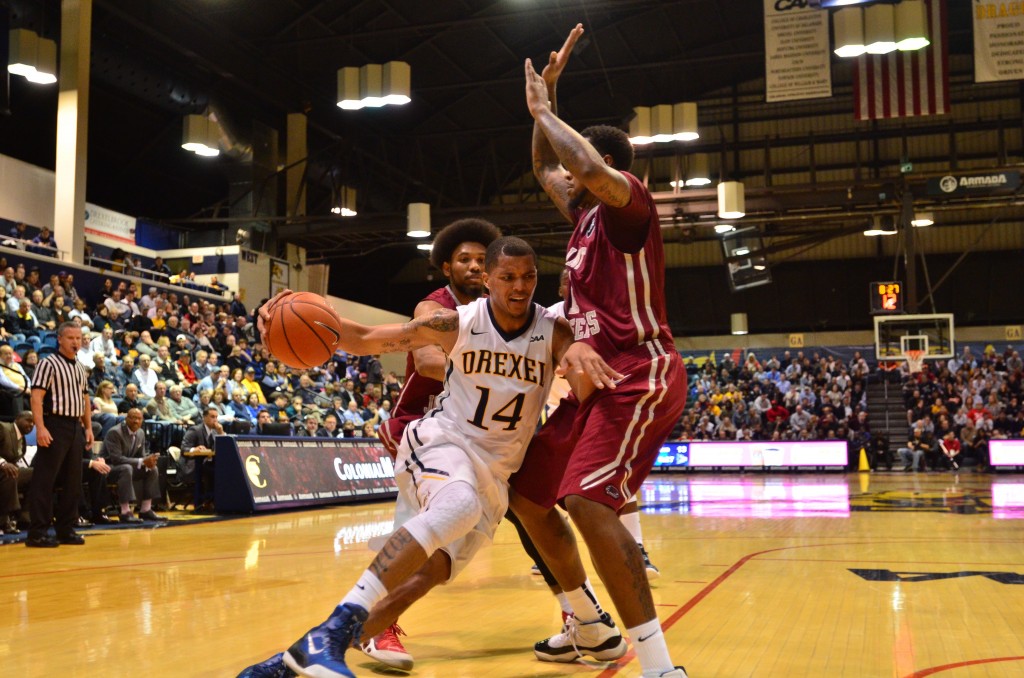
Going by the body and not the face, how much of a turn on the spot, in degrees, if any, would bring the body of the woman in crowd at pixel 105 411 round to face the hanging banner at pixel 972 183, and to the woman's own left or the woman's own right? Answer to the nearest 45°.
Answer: approximately 45° to the woman's own left

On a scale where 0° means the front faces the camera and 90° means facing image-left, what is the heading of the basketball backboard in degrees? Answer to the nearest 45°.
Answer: approximately 0°

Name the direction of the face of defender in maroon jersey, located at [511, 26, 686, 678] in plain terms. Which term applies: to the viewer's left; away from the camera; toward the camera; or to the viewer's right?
to the viewer's left

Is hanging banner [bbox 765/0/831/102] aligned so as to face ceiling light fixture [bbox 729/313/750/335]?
no

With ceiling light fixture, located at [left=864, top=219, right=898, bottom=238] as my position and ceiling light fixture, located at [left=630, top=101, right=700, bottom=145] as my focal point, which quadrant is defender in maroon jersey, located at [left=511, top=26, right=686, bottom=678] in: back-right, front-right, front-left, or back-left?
front-left

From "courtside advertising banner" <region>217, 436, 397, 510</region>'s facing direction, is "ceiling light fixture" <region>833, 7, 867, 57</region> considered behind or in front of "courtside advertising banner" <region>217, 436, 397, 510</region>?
in front

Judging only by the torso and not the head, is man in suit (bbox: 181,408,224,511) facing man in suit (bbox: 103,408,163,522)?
no

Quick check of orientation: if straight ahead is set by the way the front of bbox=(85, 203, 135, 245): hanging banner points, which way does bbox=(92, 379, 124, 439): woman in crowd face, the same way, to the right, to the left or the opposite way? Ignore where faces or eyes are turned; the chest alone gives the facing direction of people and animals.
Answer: the same way

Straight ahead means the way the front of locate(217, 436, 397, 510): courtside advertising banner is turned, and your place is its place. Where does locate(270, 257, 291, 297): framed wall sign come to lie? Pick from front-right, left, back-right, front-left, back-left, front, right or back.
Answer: back-left

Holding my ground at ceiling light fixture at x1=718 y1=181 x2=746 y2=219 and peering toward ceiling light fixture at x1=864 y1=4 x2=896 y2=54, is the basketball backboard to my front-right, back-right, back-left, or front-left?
front-left

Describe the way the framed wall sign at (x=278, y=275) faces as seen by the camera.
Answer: facing the viewer and to the right of the viewer

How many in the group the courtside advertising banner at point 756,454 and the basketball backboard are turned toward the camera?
2

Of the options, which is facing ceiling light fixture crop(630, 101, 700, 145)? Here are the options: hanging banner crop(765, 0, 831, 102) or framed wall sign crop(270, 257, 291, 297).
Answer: framed wall sign crop(270, 257, 291, 297)

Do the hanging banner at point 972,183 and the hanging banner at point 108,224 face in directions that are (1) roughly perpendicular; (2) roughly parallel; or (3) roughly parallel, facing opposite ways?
roughly perpendicular

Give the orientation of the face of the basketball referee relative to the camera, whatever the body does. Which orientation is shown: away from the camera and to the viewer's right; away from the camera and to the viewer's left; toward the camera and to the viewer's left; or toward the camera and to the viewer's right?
toward the camera and to the viewer's right

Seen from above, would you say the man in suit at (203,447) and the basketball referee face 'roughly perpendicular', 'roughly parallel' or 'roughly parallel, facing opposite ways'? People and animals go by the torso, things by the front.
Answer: roughly parallel

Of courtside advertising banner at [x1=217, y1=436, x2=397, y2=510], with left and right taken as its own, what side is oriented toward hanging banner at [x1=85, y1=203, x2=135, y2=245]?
back

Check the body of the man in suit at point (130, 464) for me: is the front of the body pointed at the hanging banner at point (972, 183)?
no

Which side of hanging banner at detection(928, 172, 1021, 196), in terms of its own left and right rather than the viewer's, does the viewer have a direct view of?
front
